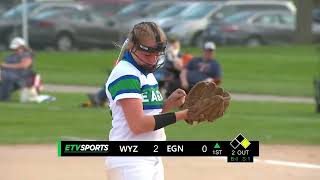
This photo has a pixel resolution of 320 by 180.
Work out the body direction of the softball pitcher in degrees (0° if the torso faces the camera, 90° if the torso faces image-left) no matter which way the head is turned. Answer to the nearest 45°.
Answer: approximately 315°

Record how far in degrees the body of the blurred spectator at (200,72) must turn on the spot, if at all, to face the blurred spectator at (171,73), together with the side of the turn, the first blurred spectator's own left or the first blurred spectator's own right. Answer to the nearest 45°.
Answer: approximately 90° to the first blurred spectator's own right

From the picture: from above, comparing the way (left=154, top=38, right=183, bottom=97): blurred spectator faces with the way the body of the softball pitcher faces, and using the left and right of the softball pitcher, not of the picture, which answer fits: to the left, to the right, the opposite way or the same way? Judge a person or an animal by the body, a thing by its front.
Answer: to the right

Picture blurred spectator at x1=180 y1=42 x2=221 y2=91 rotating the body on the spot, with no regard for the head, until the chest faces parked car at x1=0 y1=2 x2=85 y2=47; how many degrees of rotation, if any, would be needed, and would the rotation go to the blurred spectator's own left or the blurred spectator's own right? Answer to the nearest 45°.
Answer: approximately 135° to the blurred spectator's own right

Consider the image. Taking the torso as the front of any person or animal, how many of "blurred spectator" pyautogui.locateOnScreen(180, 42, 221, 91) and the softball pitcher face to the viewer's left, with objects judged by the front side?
0

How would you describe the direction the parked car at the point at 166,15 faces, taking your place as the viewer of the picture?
facing the viewer and to the left of the viewer

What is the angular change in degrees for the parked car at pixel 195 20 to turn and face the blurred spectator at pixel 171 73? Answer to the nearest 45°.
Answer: approximately 45° to its left

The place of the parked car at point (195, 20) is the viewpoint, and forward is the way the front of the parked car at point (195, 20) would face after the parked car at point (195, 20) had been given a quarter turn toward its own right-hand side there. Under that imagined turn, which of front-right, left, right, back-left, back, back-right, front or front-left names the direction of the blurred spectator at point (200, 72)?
back-left

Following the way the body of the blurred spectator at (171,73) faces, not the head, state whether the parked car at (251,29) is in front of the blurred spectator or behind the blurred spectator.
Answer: behind

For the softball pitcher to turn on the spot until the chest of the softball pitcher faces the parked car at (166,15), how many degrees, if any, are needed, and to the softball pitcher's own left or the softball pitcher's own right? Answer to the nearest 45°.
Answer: approximately 135° to the softball pitcher's own left
